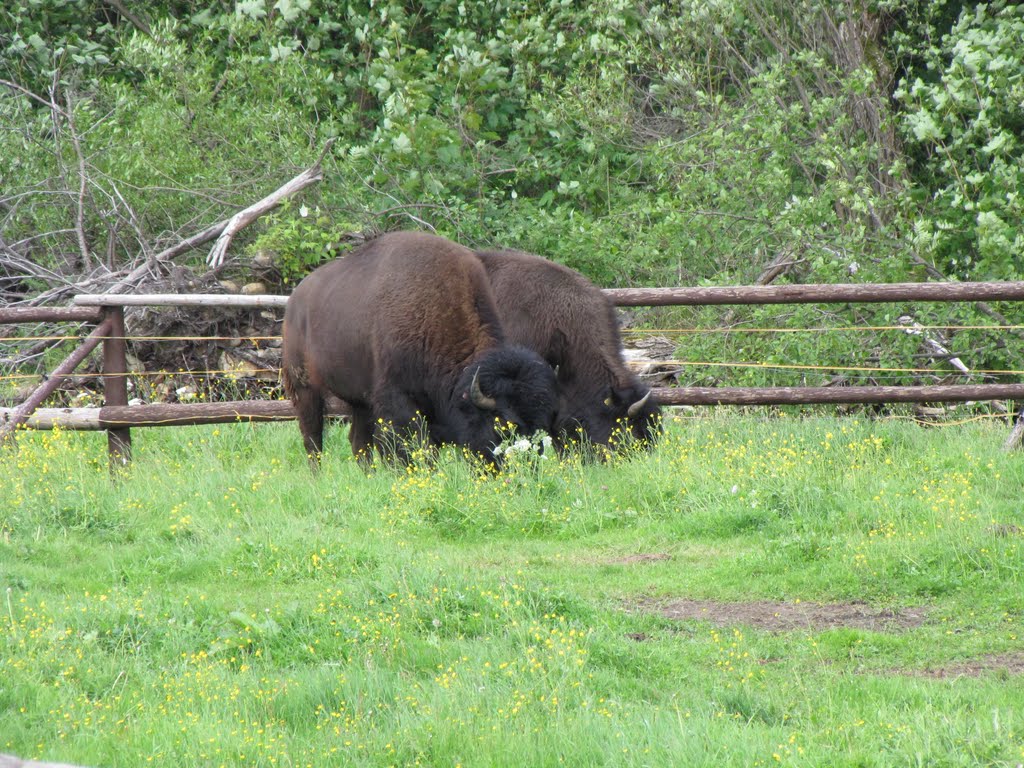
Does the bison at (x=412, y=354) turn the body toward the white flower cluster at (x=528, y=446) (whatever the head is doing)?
yes

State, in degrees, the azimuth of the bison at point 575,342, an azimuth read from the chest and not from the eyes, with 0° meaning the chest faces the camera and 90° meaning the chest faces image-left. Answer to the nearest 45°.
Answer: approximately 270°

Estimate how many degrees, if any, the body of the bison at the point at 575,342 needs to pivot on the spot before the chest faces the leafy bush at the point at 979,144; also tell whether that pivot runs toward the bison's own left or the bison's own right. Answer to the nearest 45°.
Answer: approximately 45° to the bison's own left

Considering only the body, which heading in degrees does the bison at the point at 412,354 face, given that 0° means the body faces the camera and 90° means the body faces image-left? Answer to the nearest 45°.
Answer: approximately 315°

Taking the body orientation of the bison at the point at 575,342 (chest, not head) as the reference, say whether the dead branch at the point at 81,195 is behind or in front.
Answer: behind

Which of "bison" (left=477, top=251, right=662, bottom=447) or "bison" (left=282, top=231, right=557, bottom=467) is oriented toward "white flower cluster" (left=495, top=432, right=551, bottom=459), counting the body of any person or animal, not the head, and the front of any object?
"bison" (left=282, top=231, right=557, bottom=467)

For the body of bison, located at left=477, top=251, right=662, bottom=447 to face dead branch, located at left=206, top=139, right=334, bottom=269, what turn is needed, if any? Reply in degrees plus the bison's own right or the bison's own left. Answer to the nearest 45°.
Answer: approximately 135° to the bison's own left

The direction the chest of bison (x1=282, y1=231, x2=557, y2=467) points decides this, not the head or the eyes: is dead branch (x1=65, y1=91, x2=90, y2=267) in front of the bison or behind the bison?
behind

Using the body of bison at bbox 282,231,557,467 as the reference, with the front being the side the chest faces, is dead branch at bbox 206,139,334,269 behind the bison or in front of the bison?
behind

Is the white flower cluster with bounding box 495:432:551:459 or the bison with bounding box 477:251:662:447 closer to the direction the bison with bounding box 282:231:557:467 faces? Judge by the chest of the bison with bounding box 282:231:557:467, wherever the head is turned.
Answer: the white flower cluster

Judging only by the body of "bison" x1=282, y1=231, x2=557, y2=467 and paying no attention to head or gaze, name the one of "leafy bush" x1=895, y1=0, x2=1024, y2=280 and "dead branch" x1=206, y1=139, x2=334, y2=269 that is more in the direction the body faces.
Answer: the leafy bush

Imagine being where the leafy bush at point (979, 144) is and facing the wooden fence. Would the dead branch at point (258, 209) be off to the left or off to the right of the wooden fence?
right

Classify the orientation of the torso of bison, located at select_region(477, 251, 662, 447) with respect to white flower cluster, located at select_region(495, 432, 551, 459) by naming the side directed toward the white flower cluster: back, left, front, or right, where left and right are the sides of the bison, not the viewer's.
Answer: right
